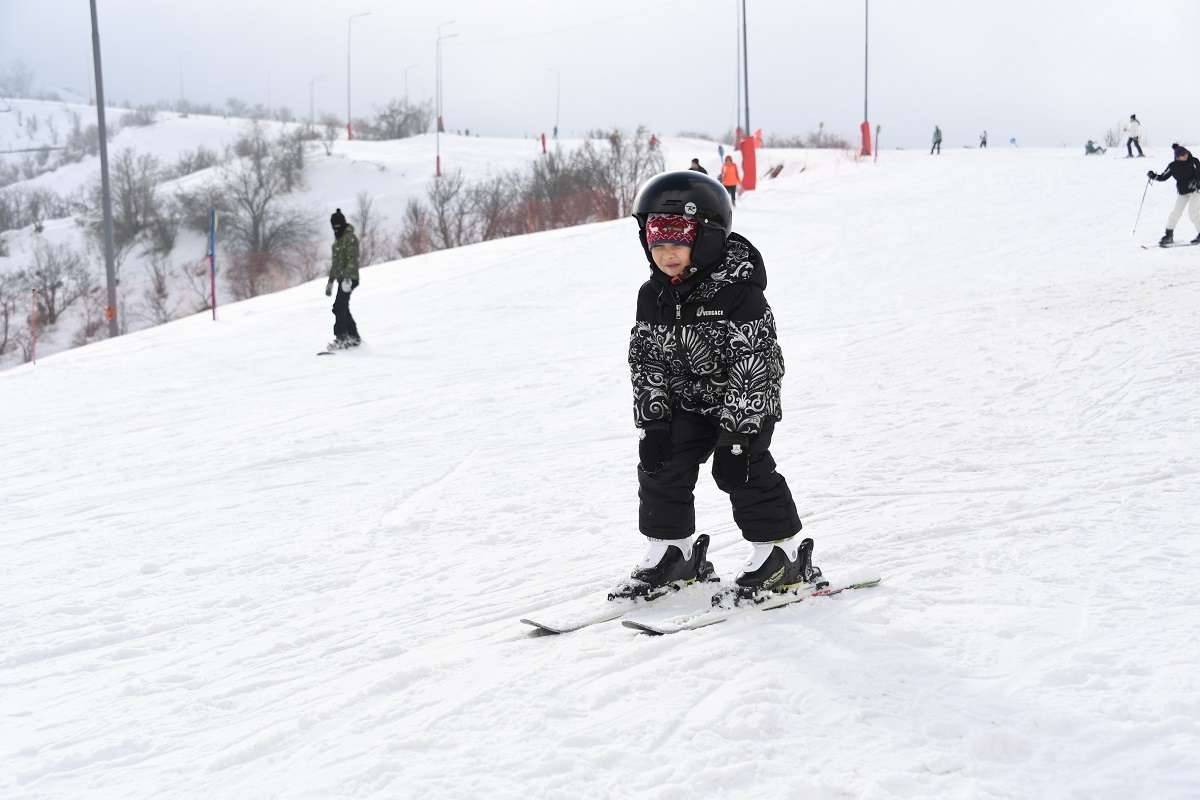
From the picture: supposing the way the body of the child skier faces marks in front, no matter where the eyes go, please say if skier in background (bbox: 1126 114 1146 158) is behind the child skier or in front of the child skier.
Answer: behind

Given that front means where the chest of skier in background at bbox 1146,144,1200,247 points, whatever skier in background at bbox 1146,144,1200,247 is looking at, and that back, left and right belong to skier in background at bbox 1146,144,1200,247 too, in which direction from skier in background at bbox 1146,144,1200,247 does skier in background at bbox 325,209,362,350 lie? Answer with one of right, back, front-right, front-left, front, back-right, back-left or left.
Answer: front

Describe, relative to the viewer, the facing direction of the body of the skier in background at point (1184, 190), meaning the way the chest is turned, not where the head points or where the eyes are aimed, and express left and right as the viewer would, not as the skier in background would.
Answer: facing the viewer and to the left of the viewer

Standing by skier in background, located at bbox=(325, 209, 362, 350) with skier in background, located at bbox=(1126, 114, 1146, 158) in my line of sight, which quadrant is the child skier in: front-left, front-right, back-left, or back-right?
back-right

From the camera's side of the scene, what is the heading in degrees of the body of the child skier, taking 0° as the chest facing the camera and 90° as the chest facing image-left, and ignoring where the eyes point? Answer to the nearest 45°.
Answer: approximately 45°

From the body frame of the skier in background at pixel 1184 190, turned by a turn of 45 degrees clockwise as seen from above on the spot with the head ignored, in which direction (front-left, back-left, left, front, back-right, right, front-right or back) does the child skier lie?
left

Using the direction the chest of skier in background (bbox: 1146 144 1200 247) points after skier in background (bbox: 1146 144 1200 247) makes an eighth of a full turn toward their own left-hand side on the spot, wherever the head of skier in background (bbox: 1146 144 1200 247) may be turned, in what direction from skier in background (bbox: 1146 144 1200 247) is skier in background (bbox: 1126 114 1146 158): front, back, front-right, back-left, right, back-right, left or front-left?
back
